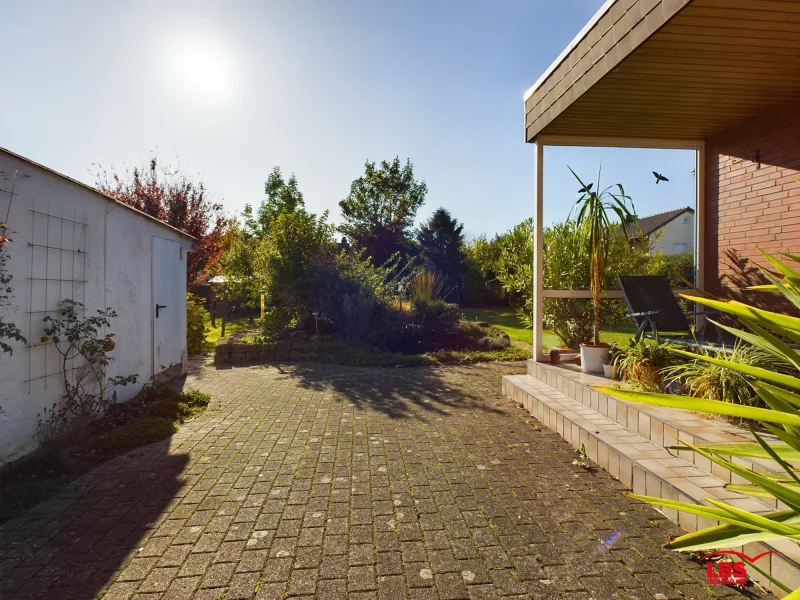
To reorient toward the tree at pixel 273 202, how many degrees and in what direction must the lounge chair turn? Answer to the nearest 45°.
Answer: approximately 90° to its left

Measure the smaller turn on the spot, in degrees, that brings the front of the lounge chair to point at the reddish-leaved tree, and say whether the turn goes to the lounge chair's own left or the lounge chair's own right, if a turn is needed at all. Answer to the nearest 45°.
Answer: approximately 135° to the lounge chair's own left

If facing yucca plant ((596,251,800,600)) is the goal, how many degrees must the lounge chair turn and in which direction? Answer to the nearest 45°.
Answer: approximately 135° to its right

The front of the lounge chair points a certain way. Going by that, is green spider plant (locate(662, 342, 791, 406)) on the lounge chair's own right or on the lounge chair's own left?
on the lounge chair's own right

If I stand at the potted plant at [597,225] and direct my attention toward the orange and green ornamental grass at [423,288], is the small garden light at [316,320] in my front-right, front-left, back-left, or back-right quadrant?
front-left

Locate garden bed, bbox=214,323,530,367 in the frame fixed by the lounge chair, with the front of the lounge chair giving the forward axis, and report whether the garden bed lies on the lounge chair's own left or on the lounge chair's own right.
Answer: on the lounge chair's own left
